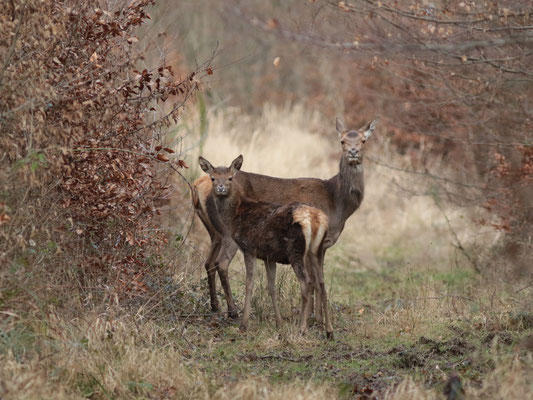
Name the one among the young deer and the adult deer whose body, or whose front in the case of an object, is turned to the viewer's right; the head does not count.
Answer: the adult deer

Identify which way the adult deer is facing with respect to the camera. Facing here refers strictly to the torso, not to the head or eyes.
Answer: to the viewer's right

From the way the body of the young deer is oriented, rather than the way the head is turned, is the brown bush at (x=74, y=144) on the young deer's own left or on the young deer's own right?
on the young deer's own left

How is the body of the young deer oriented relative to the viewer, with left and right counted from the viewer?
facing away from the viewer and to the left of the viewer
